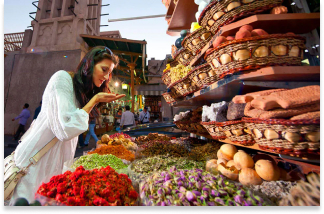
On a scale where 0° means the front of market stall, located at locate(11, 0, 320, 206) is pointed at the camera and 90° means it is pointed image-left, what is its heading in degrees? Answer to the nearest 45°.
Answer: approximately 45°

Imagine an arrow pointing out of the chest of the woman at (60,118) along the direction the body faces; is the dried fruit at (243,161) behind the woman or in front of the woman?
in front

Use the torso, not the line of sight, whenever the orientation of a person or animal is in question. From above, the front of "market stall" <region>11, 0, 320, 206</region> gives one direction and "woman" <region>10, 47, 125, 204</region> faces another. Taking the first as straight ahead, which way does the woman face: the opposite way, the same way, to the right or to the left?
the opposite way

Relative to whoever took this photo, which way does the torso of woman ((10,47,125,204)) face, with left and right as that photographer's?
facing to the right of the viewer

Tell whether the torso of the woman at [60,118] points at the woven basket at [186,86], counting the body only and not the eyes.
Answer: yes

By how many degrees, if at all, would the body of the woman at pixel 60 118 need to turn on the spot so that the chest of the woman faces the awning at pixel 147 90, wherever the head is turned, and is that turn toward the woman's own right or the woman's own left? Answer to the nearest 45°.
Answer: approximately 45° to the woman's own left

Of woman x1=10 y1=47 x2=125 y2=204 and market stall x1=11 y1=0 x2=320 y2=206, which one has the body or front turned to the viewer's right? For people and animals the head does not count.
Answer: the woman

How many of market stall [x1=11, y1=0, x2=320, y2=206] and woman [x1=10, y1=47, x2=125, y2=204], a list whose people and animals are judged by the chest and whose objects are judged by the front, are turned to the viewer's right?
1

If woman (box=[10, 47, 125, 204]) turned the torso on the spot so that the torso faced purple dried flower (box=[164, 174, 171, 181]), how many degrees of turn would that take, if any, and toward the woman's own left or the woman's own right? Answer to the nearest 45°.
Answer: approximately 45° to the woman's own right
